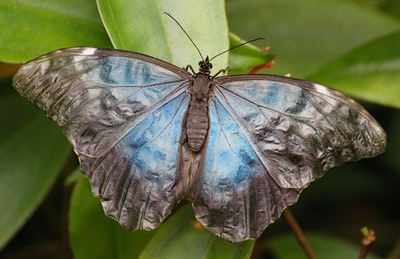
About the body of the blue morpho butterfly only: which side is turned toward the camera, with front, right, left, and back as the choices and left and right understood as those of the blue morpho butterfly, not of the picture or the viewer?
back

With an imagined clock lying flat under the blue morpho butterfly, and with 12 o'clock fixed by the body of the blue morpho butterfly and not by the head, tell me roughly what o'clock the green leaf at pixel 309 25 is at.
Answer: The green leaf is roughly at 1 o'clock from the blue morpho butterfly.

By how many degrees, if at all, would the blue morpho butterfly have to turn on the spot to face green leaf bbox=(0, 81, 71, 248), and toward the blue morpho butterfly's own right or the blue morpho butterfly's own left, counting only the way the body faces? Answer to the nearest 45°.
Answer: approximately 45° to the blue morpho butterfly's own left

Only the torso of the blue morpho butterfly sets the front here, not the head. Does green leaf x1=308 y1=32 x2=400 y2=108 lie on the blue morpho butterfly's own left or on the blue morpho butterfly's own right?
on the blue morpho butterfly's own right
